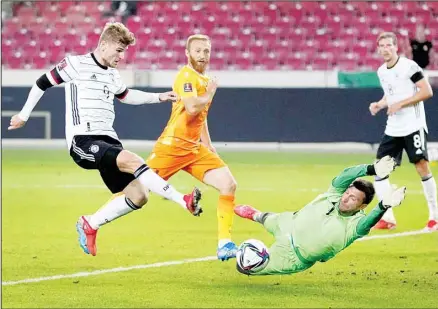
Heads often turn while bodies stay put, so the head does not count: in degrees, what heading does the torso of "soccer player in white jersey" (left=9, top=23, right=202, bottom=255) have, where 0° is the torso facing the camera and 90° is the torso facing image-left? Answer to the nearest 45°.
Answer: approximately 315°

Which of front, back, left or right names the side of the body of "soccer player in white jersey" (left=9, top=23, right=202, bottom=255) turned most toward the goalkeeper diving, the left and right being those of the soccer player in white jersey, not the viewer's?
front

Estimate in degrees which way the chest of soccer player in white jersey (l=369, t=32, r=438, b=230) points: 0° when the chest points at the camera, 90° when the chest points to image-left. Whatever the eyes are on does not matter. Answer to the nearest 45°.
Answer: approximately 45°

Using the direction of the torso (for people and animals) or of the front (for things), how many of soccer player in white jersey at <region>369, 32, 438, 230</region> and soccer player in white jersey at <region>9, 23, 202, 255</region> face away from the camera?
0

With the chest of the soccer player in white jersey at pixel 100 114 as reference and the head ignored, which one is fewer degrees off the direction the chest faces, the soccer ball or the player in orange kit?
the soccer ball

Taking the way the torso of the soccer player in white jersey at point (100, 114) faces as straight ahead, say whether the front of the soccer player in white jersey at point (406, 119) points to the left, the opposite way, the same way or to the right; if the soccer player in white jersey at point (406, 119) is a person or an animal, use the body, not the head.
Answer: to the right

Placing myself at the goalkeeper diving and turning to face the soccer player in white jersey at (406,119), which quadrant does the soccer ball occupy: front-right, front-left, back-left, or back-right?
back-left
